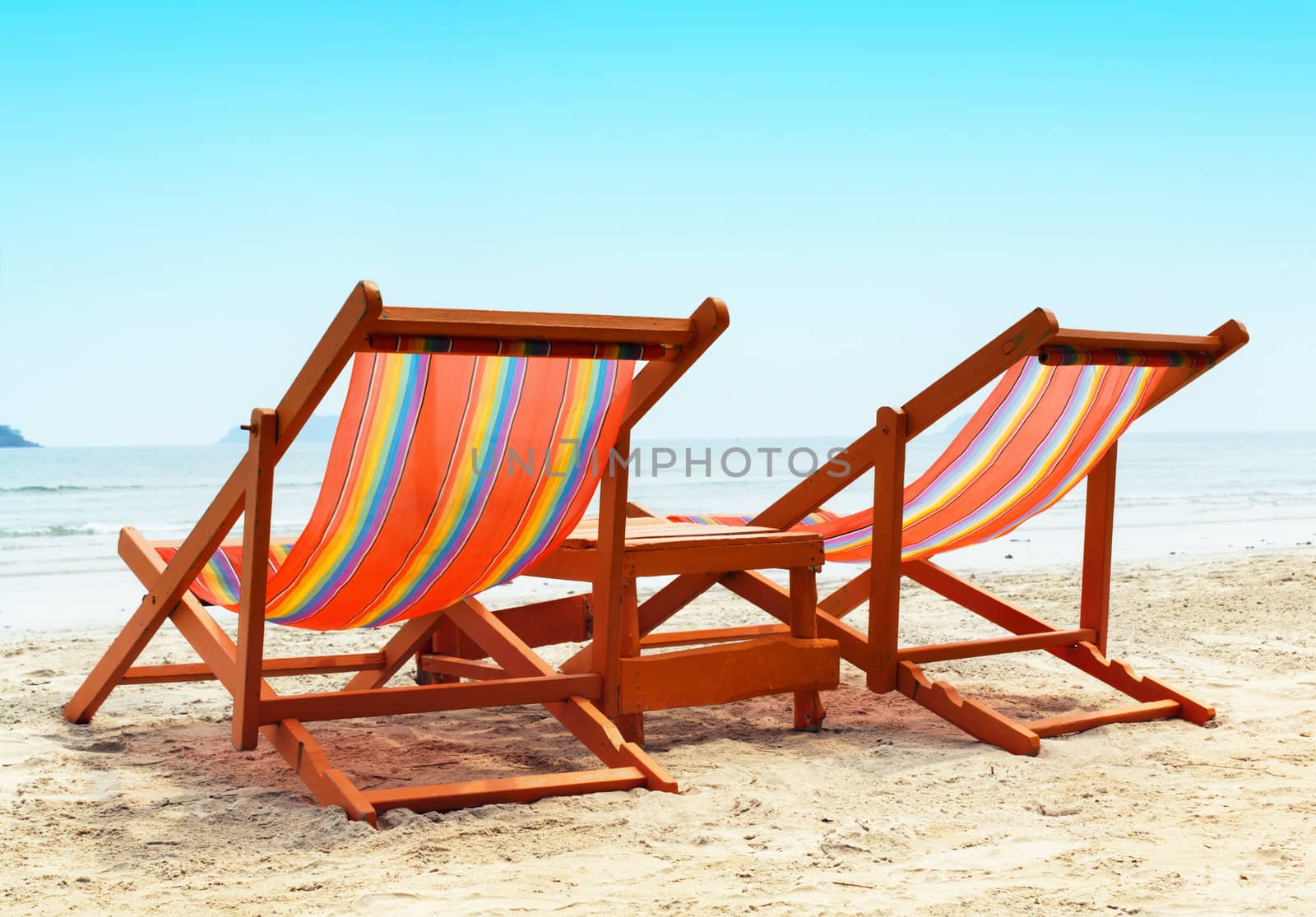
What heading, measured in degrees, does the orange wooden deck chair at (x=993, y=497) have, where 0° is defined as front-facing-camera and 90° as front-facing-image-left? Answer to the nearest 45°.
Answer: approximately 135°

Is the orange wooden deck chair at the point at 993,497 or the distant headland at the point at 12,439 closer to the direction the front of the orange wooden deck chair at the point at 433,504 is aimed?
the distant headland

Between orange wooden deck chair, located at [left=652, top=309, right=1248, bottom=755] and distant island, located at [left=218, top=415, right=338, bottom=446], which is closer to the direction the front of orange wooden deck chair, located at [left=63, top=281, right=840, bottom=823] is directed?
the distant island

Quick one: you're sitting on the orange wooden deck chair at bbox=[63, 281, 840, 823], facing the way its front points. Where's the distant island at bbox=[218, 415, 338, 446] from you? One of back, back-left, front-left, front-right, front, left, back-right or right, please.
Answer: front-right

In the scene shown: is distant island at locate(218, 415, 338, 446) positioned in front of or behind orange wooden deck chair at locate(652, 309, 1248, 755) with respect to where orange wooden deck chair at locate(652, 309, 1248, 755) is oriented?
in front

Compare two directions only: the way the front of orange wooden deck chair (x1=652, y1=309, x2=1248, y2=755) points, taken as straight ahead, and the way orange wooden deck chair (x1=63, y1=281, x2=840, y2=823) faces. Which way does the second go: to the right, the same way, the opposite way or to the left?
the same way

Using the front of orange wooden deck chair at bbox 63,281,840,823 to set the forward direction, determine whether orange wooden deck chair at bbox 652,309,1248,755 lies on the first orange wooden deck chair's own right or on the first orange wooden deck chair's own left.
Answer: on the first orange wooden deck chair's own right

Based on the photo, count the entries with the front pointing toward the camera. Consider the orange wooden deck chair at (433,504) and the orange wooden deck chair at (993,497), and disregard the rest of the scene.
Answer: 0

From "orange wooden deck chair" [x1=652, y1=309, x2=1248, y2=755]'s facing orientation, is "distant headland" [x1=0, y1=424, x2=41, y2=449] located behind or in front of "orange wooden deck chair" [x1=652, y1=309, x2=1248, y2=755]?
in front

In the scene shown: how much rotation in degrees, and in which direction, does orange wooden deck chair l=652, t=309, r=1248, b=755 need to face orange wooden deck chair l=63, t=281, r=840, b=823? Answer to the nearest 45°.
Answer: approximately 90° to its left
